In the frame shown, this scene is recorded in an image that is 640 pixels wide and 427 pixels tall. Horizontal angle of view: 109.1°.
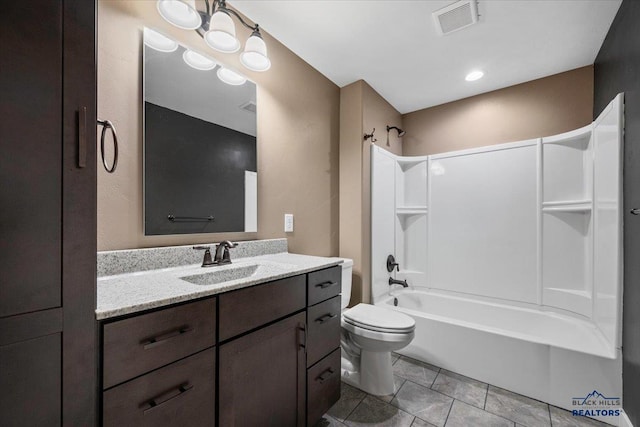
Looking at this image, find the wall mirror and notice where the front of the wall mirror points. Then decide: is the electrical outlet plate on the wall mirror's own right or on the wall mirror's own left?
on the wall mirror's own left

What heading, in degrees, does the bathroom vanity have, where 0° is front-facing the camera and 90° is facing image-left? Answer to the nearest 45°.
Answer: approximately 315°

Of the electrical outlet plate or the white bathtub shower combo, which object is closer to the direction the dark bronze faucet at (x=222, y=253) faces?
the white bathtub shower combo

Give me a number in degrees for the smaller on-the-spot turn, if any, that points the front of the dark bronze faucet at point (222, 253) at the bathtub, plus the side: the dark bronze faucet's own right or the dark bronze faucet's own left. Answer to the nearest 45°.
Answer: approximately 45° to the dark bronze faucet's own left

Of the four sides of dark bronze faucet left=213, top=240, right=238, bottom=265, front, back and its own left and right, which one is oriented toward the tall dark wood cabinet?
right
